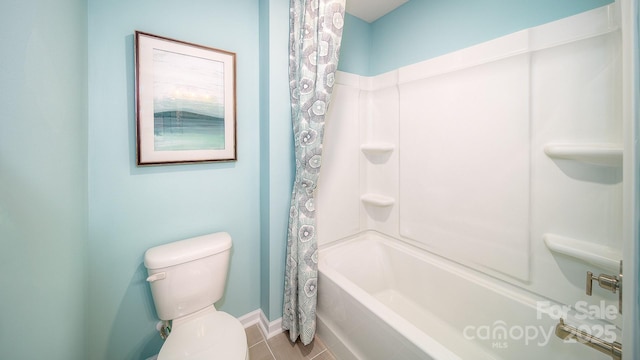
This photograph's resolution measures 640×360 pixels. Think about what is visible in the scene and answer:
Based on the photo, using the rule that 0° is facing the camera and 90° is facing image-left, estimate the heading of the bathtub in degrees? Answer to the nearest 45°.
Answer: approximately 45°

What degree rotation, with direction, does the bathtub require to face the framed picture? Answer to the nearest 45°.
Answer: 0° — it already faces it

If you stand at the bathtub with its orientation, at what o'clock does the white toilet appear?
The white toilet is roughly at 12 o'clock from the bathtub.
